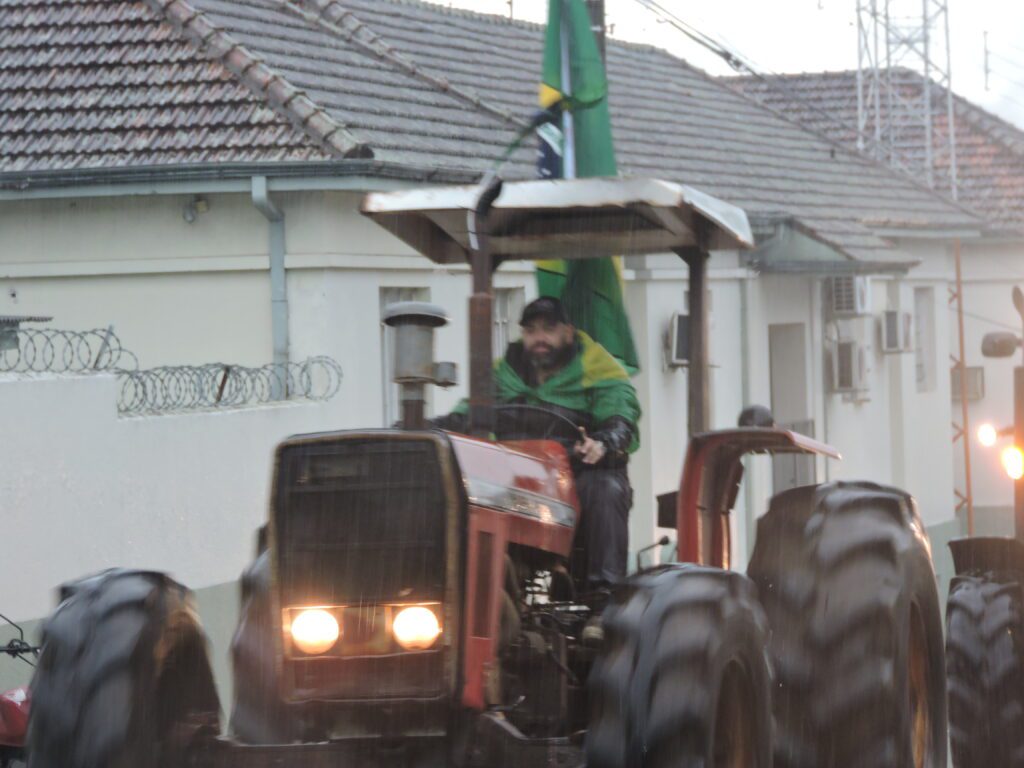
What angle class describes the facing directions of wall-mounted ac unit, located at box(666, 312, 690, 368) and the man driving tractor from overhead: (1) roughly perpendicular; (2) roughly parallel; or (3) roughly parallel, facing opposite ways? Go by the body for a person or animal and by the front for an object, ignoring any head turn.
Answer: roughly perpendicular

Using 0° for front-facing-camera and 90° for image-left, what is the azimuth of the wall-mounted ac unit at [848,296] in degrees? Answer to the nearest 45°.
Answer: approximately 315°

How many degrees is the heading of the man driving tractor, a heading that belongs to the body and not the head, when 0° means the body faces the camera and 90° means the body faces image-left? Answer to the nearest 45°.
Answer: approximately 45°

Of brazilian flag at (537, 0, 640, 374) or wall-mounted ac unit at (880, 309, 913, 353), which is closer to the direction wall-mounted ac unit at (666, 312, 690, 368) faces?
the brazilian flag

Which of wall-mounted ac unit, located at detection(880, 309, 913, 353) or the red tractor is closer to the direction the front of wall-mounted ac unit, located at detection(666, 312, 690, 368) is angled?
the red tractor

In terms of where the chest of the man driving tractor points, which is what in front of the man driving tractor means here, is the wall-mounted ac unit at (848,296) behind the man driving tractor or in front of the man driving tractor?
behind
